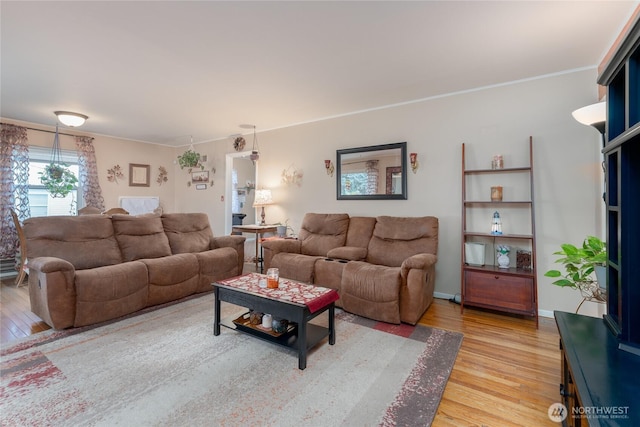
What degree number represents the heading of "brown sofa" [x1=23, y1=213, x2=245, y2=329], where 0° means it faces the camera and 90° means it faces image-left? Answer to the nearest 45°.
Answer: approximately 315°

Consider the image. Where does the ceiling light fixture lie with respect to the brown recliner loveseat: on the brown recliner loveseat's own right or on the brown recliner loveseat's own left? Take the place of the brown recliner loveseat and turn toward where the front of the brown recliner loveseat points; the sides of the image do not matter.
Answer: on the brown recliner loveseat's own right

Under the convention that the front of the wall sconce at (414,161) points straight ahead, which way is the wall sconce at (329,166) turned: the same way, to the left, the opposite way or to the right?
the same way

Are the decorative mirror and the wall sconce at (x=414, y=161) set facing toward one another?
no

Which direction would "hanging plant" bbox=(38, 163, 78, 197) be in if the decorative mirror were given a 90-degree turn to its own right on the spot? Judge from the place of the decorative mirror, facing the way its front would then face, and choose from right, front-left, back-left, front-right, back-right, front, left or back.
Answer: front-left

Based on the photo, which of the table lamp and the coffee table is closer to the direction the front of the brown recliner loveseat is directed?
the coffee table

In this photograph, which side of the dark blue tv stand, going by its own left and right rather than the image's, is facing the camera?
left

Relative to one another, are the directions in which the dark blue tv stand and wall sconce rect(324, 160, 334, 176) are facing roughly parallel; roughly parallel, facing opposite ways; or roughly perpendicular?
roughly perpendicular

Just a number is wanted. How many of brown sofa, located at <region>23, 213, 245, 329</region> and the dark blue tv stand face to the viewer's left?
1

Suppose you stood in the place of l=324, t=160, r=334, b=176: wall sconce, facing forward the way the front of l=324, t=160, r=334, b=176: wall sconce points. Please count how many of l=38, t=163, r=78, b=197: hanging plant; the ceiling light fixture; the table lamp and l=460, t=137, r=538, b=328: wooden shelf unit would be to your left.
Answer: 1

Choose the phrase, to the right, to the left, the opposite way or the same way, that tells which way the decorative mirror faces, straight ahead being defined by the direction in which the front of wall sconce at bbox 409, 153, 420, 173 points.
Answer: the same way

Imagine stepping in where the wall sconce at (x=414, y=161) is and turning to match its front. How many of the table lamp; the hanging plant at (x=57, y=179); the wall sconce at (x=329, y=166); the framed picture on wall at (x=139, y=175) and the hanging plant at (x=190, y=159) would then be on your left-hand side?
0

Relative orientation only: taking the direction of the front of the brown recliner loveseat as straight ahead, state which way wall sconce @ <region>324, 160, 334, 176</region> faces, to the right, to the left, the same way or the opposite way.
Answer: the same way

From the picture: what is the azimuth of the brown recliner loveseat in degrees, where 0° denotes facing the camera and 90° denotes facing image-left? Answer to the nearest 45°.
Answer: approximately 45°

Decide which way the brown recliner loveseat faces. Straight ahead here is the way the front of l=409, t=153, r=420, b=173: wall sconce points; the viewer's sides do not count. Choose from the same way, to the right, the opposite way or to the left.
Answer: the same way

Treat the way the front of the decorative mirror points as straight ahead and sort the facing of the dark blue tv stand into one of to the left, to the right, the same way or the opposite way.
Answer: to the right

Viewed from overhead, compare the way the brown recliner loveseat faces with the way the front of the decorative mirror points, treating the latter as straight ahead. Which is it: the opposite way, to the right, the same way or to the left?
the same way

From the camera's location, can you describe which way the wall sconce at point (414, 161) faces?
facing the viewer and to the left of the viewer

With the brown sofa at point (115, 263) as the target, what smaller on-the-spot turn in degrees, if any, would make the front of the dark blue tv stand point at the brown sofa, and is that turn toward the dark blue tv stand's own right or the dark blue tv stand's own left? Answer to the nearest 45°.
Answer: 0° — it already faces it
